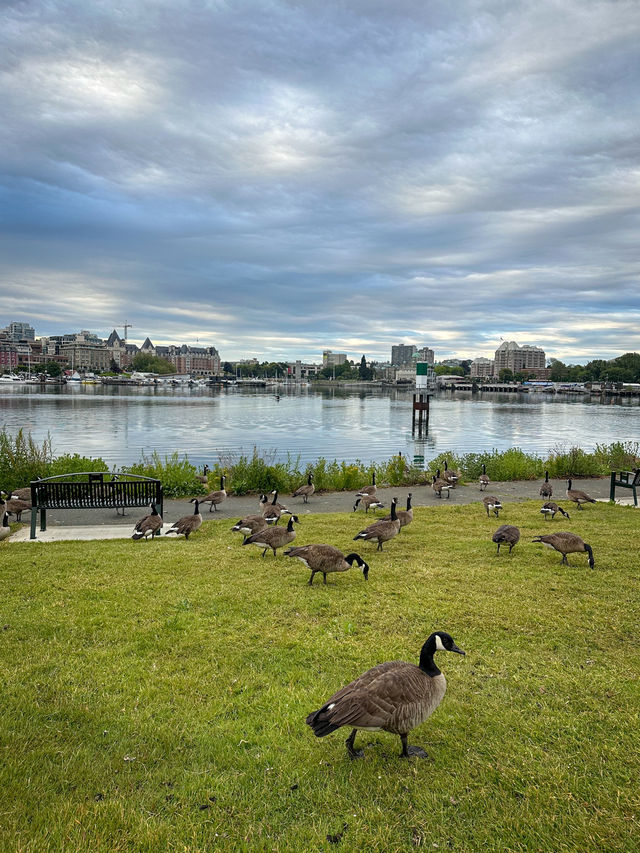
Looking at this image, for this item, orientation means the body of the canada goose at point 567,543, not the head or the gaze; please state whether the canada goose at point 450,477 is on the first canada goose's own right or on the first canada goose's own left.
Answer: on the first canada goose's own left

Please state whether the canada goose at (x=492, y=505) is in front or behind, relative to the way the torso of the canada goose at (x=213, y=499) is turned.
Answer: in front

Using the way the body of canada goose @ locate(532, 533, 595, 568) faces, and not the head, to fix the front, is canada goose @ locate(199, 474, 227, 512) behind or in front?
behind

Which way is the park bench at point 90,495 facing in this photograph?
away from the camera

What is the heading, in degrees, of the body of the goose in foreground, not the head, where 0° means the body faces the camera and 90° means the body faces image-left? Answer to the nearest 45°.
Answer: approximately 270°

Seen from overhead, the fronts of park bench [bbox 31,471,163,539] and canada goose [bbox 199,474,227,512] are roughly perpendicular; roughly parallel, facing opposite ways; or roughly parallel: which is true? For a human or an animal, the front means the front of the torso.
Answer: roughly perpendicular

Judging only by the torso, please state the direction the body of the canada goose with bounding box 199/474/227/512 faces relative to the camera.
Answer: to the viewer's right

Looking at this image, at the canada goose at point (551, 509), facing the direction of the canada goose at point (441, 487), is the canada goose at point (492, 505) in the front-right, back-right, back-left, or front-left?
front-left

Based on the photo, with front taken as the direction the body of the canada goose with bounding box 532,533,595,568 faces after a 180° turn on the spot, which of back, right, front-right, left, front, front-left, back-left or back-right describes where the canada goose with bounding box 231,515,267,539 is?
front

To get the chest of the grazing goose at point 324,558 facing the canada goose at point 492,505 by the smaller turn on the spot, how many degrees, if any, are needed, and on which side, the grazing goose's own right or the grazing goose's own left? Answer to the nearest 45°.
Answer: approximately 45° to the grazing goose's own left

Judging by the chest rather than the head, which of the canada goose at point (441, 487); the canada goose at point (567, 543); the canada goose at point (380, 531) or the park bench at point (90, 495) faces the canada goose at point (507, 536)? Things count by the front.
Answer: the canada goose at point (380, 531)

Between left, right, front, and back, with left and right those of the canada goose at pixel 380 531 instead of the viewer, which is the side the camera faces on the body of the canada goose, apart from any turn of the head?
right

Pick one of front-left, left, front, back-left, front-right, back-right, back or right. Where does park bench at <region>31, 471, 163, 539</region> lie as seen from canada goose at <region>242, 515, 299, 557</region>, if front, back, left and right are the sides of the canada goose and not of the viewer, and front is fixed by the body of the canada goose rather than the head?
back-left

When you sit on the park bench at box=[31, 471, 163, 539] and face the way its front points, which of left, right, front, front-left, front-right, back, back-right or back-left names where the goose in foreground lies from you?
back
